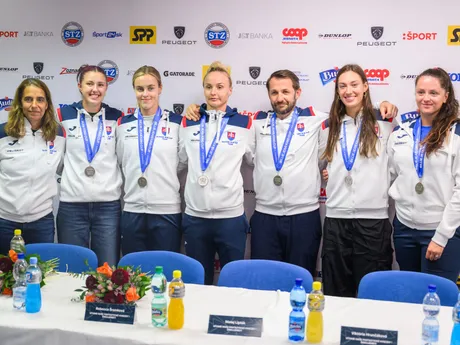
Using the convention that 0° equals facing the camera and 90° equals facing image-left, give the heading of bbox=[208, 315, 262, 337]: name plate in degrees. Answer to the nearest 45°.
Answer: approximately 0°

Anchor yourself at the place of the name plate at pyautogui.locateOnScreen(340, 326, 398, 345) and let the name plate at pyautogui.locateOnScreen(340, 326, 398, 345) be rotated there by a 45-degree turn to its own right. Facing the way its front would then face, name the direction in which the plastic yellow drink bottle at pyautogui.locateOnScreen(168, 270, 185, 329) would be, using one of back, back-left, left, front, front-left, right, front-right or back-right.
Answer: front-right

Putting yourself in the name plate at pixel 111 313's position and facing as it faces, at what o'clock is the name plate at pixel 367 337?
the name plate at pixel 367 337 is roughly at 10 o'clock from the name plate at pixel 111 313.

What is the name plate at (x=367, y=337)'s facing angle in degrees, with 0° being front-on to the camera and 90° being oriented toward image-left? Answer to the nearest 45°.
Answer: approximately 0°

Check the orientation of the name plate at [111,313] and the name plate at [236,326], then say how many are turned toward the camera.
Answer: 2

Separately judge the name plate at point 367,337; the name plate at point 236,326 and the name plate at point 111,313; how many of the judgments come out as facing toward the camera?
3

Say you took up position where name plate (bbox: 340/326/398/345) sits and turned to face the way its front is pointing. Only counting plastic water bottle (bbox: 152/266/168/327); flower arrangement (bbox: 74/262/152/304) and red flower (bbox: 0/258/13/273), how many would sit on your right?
3

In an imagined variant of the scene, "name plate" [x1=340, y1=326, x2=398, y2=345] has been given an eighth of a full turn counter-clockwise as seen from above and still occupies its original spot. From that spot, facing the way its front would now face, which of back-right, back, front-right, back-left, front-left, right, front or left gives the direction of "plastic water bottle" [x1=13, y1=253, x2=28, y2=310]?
back-right

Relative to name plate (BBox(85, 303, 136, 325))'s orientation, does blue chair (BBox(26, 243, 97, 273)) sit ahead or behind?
behind

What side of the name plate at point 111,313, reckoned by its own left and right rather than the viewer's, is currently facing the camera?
front
